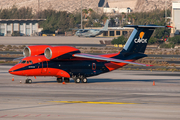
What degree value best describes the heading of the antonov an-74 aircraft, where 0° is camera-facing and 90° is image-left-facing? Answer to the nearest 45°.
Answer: approximately 45°
